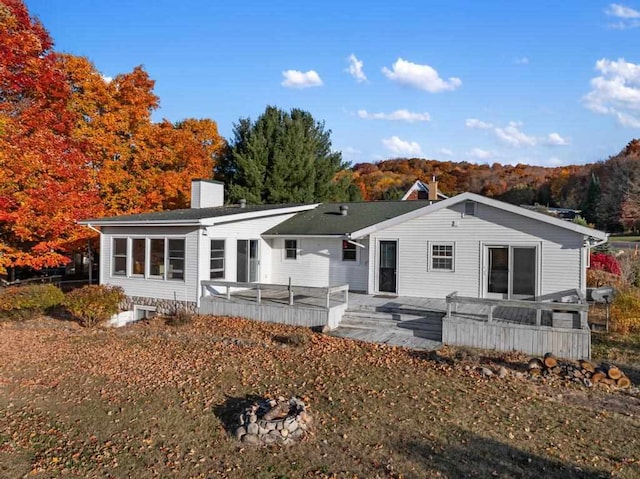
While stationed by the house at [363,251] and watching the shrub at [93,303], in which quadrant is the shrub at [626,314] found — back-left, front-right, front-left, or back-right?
back-left

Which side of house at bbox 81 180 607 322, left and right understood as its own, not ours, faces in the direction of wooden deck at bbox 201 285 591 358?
back

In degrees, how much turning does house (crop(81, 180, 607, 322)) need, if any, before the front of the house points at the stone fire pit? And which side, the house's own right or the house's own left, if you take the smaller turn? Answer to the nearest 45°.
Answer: approximately 180°

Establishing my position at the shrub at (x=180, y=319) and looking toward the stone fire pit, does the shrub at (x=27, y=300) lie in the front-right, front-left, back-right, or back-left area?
back-right

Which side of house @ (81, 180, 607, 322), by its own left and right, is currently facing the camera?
back

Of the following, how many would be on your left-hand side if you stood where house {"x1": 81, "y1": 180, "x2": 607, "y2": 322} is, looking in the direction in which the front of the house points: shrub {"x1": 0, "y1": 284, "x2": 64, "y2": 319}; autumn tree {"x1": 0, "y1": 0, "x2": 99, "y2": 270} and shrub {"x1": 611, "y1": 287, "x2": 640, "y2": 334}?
2
